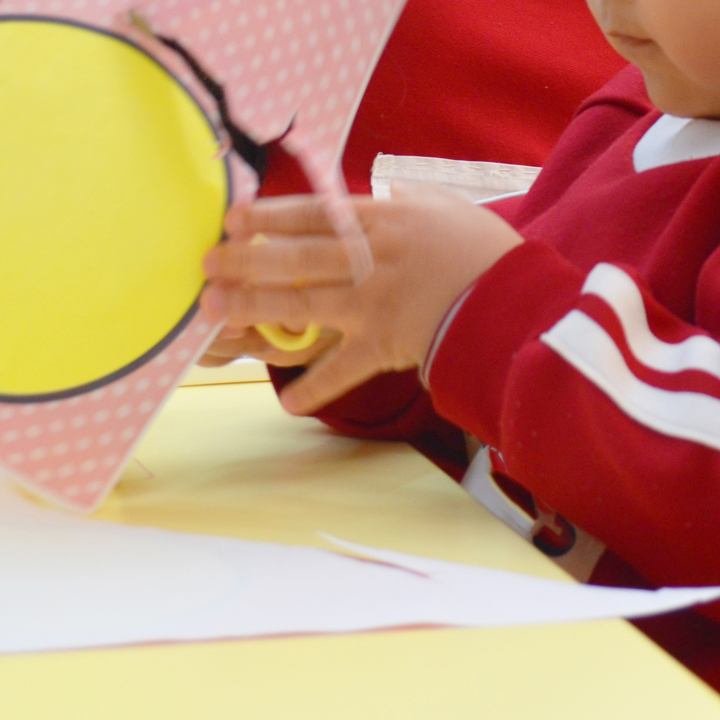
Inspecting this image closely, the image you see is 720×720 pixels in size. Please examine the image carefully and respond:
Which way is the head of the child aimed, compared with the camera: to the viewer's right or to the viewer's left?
to the viewer's left

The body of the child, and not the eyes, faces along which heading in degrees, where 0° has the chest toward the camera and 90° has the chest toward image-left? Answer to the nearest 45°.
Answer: approximately 45°
